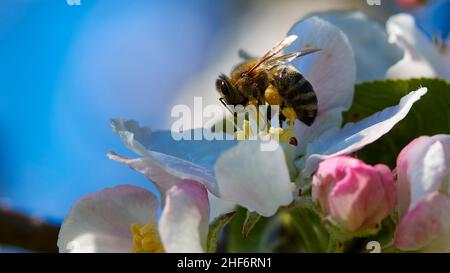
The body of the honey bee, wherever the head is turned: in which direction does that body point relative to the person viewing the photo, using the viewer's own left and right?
facing to the left of the viewer
